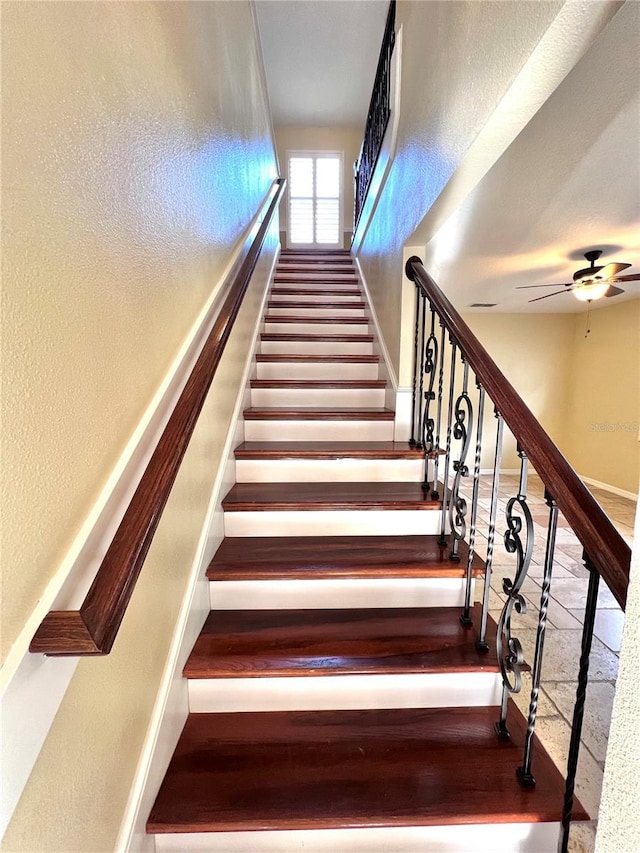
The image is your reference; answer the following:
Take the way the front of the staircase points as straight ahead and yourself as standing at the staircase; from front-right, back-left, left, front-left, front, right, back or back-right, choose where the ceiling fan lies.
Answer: back-left

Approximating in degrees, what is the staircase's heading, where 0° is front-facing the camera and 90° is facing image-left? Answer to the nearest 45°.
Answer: approximately 0°
